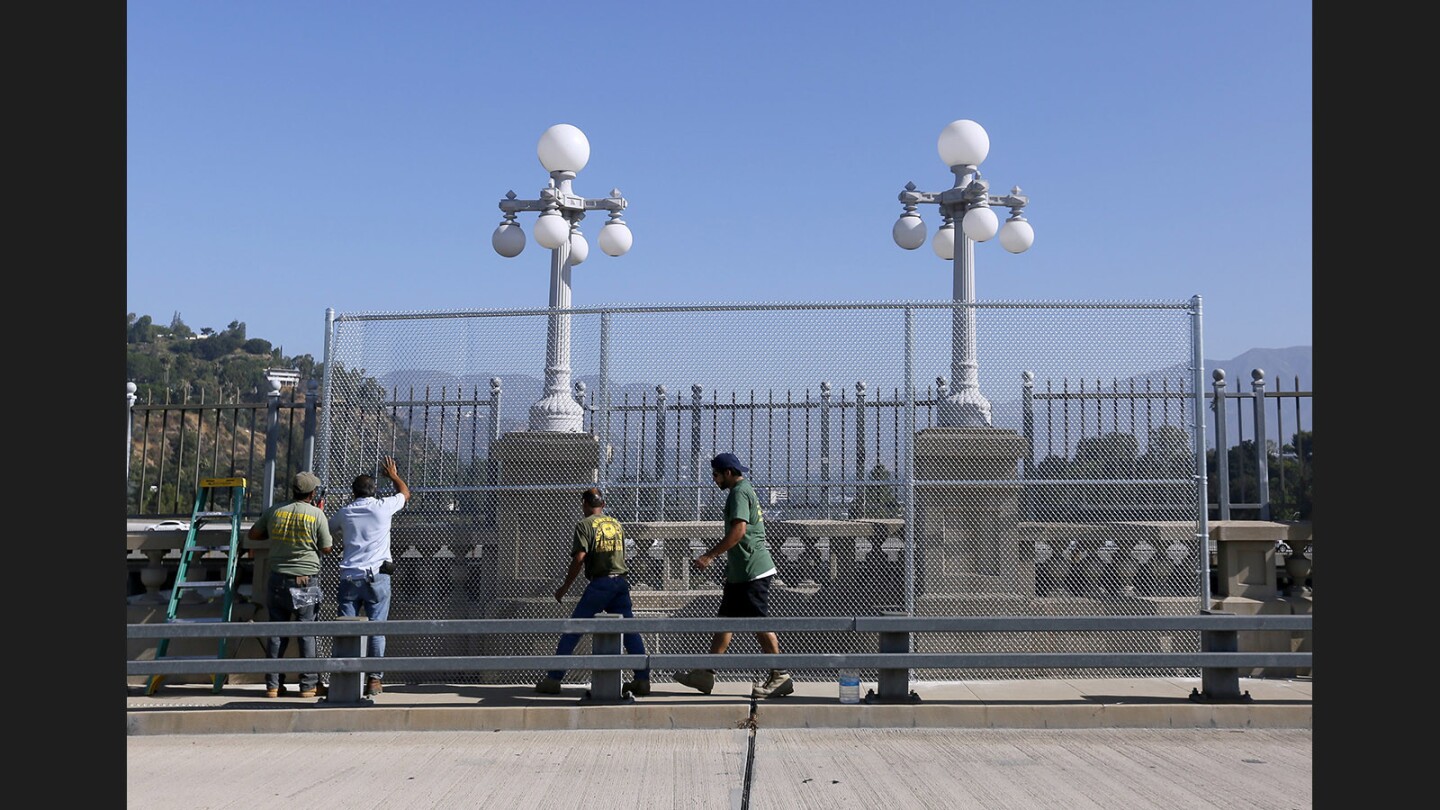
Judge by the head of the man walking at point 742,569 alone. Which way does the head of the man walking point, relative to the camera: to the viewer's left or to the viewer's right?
to the viewer's left

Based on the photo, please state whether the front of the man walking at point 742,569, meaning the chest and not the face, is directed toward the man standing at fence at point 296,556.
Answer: yes

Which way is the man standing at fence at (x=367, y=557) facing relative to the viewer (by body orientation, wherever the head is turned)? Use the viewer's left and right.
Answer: facing away from the viewer

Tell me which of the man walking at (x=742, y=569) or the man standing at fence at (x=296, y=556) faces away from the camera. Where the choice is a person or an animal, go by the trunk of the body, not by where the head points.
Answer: the man standing at fence

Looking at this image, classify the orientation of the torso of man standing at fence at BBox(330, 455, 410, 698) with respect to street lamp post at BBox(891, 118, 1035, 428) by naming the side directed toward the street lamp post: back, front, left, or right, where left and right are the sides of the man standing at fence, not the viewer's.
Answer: right

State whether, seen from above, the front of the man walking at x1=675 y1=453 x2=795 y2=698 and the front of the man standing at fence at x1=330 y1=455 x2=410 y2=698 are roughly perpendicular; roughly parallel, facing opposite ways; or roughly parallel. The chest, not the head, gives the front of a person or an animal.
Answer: roughly perpendicular

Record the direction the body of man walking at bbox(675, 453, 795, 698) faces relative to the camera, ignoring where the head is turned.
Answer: to the viewer's left

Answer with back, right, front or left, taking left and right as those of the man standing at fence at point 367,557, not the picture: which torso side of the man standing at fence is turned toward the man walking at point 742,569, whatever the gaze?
right

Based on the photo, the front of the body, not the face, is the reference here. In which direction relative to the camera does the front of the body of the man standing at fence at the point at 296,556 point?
away from the camera
